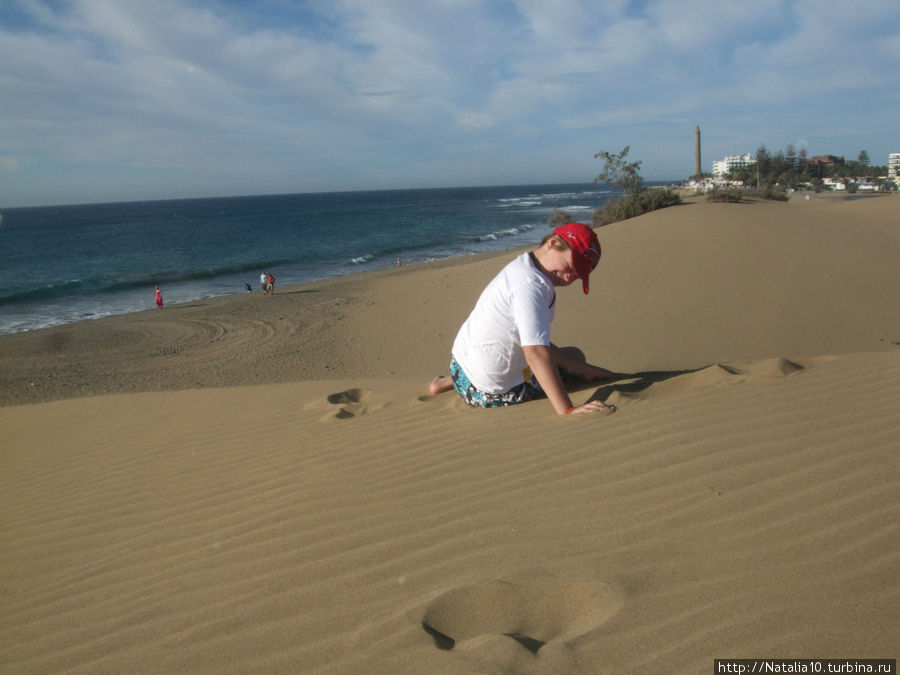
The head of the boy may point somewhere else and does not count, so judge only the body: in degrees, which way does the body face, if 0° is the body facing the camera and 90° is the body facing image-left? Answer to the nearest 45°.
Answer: approximately 270°
